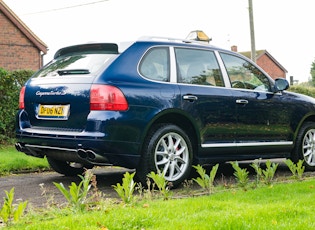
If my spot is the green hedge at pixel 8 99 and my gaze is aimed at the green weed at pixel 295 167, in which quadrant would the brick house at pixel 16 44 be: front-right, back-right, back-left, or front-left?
back-left

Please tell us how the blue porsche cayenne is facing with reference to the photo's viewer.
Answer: facing away from the viewer and to the right of the viewer

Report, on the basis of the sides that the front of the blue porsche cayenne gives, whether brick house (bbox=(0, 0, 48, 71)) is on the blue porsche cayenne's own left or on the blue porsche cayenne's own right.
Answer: on the blue porsche cayenne's own left
